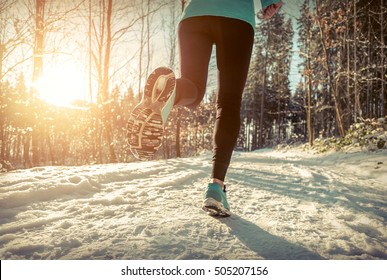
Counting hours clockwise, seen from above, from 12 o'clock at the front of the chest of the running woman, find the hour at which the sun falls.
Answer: The sun is roughly at 11 o'clock from the running woman.

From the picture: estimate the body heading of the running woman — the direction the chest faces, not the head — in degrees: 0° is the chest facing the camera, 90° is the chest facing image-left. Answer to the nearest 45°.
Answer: approximately 180°
